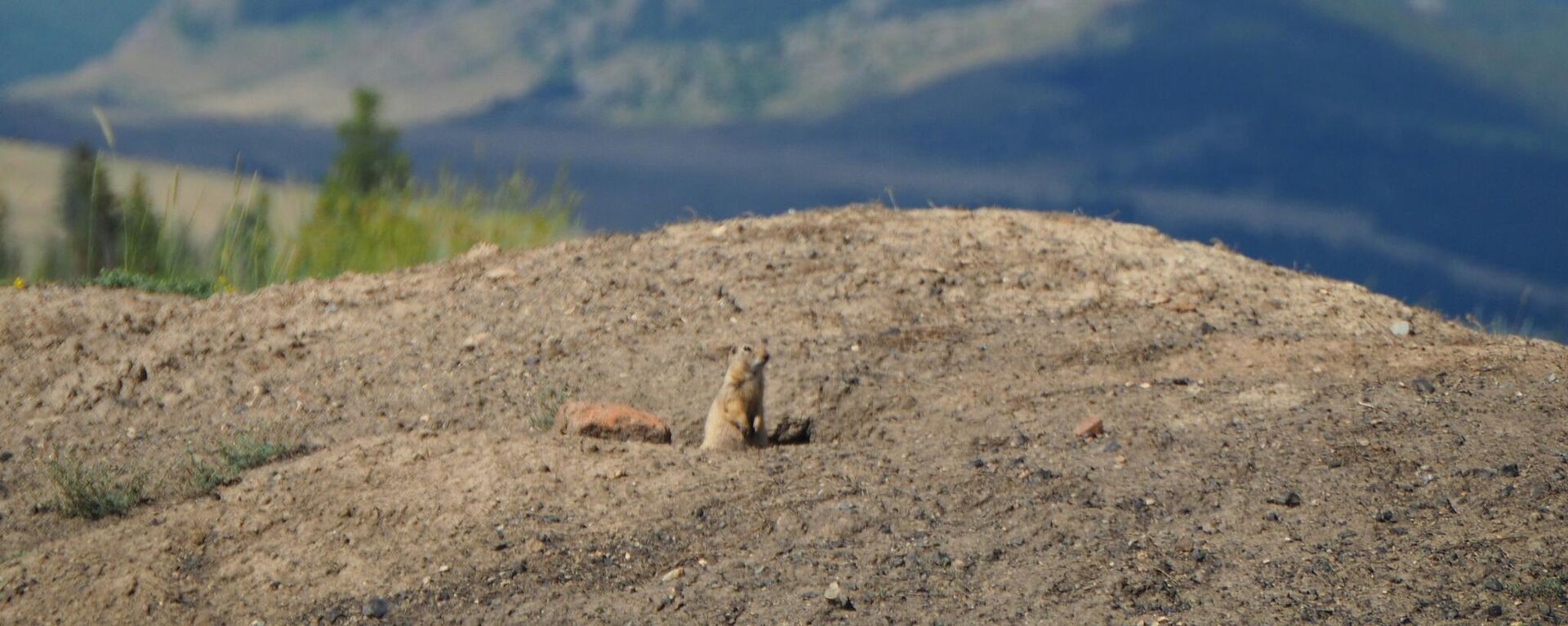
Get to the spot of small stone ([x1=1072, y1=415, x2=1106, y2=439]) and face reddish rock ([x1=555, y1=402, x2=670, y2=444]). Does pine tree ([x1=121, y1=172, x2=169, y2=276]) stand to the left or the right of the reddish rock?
right

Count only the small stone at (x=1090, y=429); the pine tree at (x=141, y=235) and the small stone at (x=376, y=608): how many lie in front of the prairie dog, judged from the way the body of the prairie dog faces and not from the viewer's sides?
1

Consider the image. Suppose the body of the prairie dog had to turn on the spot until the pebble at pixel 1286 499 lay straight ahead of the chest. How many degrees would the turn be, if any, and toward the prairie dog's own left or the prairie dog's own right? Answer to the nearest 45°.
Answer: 0° — it already faces it

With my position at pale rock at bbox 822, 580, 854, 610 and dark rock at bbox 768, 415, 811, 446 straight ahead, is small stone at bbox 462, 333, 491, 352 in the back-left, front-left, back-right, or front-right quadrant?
front-left
